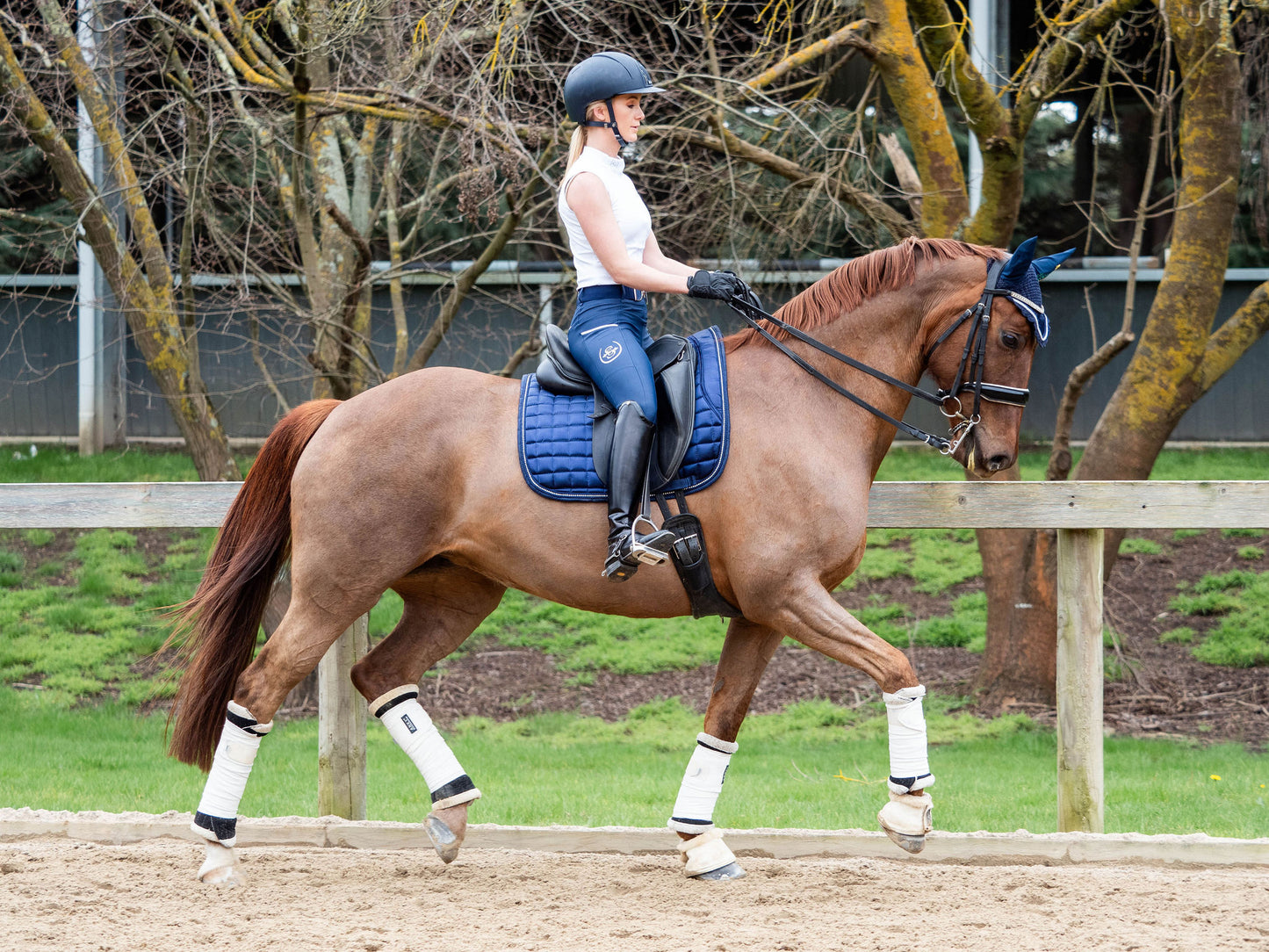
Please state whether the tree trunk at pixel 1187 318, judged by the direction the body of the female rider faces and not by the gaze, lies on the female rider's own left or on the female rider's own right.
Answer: on the female rider's own left

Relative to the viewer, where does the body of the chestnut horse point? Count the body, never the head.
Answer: to the viewer's right

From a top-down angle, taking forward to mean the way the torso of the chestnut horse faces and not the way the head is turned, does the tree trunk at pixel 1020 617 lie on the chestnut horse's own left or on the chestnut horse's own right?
on the chestnut horse's own left

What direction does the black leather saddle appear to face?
to the viewer's right

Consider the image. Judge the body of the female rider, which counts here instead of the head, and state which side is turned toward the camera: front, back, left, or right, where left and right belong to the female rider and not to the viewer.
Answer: right

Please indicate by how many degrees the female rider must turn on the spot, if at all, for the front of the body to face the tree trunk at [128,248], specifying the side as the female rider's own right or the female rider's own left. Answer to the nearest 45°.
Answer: approximately 135° to the female rider's own left
